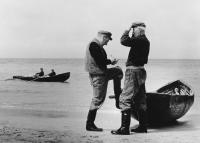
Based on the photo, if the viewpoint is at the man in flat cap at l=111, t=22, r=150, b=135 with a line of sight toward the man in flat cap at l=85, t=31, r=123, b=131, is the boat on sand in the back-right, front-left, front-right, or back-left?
back-right

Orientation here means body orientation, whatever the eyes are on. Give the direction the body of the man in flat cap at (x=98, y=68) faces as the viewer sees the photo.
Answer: to the viewer's right

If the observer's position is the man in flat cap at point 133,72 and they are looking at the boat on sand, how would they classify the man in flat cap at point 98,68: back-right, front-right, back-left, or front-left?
back-left

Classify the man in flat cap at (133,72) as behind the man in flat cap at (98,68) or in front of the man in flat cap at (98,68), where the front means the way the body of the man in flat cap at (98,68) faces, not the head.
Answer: in front

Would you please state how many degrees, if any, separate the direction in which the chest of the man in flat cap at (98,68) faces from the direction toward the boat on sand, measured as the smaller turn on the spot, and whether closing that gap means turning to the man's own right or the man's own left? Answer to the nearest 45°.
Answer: approximately 45° to the man's own left
